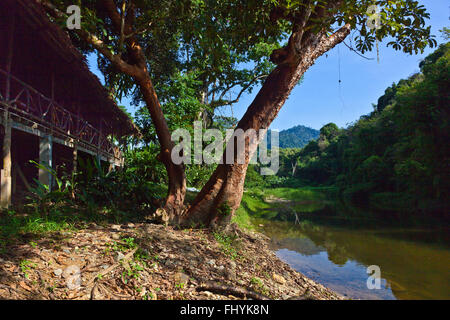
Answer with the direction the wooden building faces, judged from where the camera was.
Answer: facing the viewer and to the right of the viewer

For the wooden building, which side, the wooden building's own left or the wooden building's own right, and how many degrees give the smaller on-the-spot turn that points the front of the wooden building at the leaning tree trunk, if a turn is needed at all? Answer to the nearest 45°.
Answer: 0° — it already faces it

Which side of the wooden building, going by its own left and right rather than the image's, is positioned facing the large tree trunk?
front
